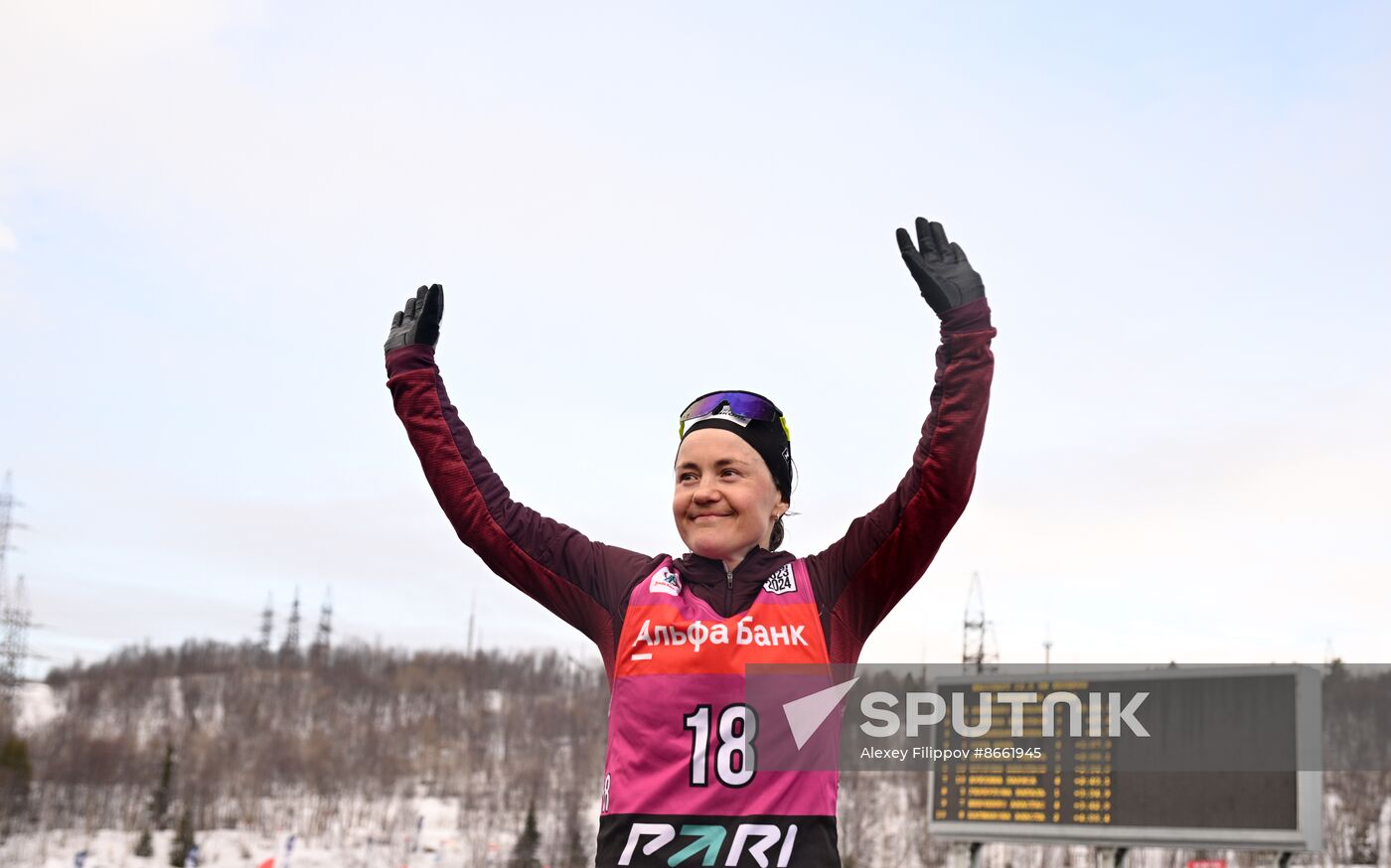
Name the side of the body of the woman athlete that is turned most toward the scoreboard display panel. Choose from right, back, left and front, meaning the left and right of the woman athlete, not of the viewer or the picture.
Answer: back

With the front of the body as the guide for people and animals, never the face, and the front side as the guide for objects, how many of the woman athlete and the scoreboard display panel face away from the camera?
0

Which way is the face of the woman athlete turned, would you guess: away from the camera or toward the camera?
toward the camera

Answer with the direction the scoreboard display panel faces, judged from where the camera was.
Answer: facing the viewer and to the left of the viewer

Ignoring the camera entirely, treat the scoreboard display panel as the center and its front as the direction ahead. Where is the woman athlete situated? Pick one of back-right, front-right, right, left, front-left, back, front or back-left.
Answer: front-left

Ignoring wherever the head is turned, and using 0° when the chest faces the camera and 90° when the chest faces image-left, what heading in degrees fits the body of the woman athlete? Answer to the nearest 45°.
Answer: approximately 0°
